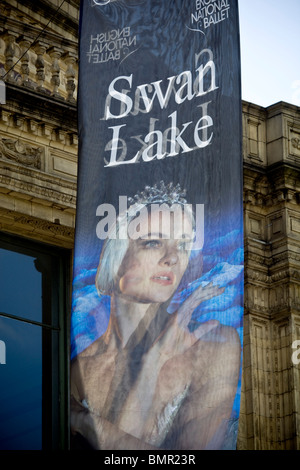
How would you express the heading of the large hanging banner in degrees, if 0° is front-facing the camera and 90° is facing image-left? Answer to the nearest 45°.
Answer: approximately 0°
